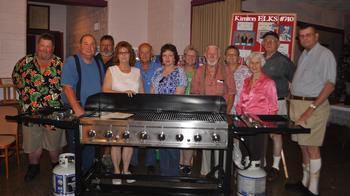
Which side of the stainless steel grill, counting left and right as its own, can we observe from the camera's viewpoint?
front

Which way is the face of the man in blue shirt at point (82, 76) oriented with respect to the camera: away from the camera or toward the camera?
toward the camera

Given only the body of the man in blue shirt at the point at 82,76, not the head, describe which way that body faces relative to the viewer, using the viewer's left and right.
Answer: facing the viewer and to the right of the viewer

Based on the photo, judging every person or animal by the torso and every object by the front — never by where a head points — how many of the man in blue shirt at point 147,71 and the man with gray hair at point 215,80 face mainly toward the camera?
2

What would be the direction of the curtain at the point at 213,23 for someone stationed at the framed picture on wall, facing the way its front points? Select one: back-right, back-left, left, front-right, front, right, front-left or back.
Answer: front-left

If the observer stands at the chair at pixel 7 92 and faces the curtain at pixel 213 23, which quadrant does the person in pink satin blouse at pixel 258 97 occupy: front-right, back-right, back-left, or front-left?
front-right

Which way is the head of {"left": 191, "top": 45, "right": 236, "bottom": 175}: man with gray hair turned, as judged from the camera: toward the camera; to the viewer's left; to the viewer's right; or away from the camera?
toward the camera

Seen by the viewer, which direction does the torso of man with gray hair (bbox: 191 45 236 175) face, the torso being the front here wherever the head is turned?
toward the camera

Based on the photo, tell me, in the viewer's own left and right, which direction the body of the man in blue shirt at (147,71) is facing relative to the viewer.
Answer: facing the viewer

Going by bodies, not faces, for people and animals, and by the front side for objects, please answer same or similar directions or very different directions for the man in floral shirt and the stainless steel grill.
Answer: same or similar directions

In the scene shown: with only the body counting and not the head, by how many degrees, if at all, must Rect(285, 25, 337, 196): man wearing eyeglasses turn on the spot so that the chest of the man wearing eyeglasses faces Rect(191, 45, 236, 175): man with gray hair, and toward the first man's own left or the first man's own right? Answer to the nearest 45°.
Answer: approximately 45° to the first man's own right

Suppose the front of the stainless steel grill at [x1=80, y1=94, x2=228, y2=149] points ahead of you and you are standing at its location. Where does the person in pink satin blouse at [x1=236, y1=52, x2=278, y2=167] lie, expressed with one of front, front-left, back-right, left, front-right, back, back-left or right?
back-left
